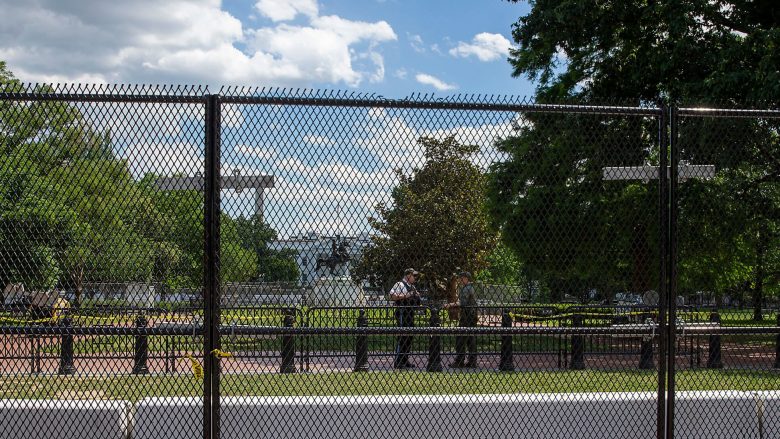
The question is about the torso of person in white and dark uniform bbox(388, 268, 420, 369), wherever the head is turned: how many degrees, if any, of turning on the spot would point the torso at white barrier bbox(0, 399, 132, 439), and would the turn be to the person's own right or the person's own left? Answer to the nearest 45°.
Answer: approximately 135° to the person's own right

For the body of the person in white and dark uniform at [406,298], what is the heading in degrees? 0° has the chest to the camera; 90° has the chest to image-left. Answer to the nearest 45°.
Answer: approximately 315°
